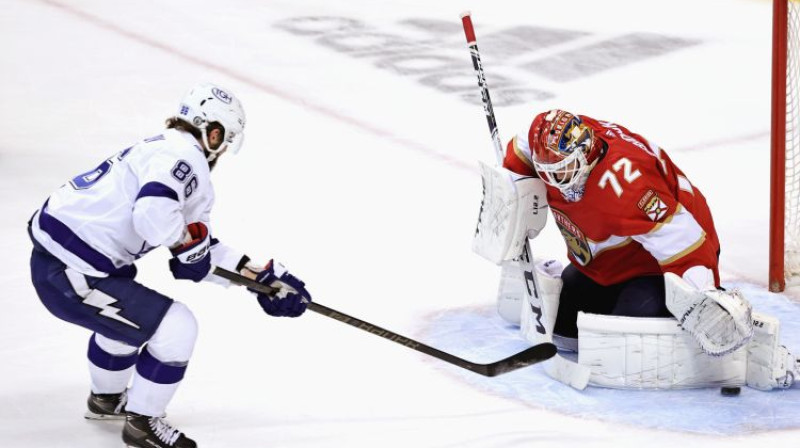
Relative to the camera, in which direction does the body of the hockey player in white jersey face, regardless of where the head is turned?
to the viewer's right
